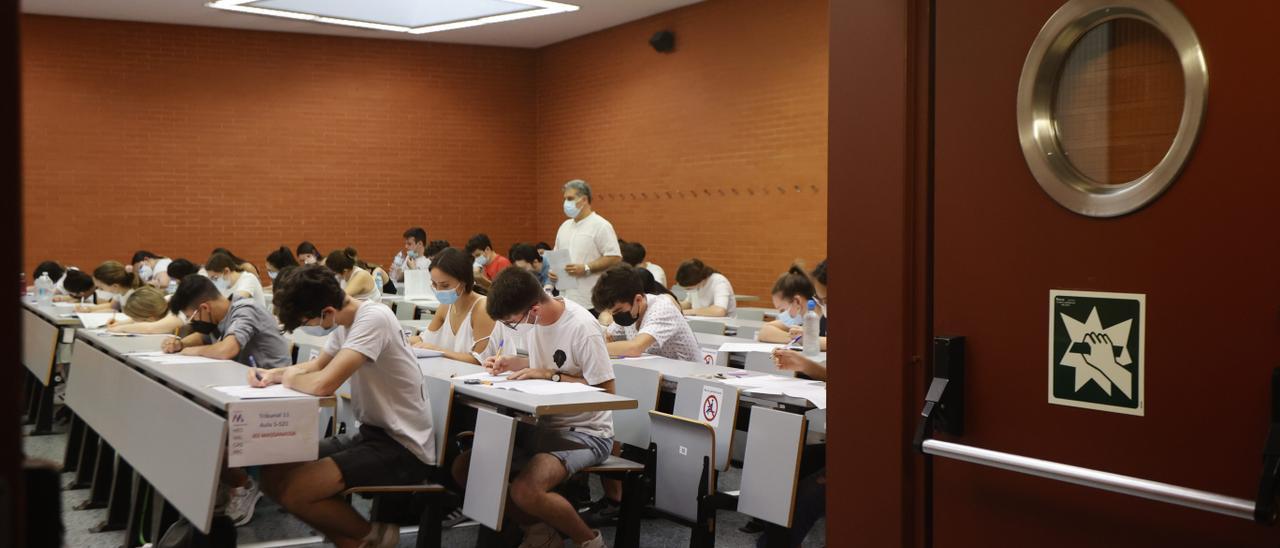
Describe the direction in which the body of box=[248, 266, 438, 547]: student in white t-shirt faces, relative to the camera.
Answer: to the viewer's left

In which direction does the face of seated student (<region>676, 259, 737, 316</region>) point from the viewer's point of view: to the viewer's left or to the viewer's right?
to the viewer's left

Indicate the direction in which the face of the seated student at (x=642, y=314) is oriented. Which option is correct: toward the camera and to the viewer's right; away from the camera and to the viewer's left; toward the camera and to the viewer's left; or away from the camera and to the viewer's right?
toward the camera and to the viewer's left

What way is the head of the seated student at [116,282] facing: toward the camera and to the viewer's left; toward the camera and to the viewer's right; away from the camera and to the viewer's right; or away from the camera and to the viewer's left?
toward the camera and to the viewer's left

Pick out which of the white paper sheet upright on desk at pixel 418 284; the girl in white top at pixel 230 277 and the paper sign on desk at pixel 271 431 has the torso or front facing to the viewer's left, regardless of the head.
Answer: the girl in white top

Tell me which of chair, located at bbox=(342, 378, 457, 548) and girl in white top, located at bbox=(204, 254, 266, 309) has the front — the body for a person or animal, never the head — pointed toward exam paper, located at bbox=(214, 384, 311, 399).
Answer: the chair

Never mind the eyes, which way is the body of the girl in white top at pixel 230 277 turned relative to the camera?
to the viewer's left

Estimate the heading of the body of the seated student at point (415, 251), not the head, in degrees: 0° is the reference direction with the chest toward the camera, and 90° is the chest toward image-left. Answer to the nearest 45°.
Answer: approximately 45°

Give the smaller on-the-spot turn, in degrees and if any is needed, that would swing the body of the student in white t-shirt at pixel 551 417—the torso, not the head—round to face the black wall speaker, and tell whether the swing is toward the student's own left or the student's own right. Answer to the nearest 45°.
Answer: approximately 135° to the student's own right

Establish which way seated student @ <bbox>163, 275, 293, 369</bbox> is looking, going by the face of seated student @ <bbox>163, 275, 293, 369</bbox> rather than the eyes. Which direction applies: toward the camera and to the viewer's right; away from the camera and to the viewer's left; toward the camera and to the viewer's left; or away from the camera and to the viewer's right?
toward the camera and to the viewer's left

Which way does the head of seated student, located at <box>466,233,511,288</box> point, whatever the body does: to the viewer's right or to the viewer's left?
to the viewer's left
